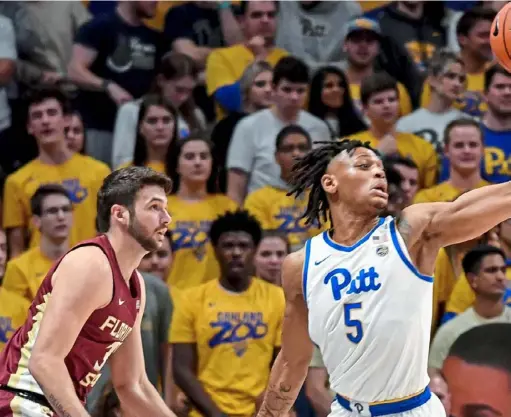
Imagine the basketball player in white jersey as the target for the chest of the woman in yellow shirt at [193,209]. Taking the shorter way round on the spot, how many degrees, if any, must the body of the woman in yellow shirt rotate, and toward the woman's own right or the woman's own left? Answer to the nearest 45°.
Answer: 0° — they already face them

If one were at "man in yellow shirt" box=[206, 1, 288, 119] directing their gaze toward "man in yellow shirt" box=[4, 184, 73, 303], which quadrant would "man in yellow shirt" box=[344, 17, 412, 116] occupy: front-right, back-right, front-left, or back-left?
back-left

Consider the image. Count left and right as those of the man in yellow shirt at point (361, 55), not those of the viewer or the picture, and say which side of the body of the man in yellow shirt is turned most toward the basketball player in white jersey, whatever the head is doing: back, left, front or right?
front

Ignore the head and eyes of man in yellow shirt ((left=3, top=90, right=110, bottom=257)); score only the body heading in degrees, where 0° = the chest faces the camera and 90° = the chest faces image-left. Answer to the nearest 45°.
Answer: approximately 0°

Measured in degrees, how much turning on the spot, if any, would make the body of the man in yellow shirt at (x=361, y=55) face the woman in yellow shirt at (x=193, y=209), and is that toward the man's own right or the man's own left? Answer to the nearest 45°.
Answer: approximately 45° to the man's own right

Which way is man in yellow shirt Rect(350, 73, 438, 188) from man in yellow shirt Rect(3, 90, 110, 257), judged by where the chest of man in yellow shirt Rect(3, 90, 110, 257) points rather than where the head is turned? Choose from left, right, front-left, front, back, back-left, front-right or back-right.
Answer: left

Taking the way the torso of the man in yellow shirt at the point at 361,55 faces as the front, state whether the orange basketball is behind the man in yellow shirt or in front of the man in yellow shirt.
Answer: in front

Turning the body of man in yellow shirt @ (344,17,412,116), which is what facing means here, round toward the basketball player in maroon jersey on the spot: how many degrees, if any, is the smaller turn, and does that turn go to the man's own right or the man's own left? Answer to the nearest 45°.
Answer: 0° — they already face them

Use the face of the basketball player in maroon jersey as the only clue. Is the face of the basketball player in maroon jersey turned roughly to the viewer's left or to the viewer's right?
to the viewer's right
